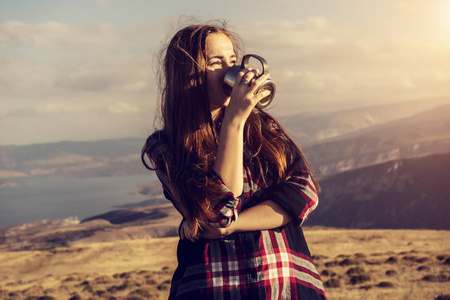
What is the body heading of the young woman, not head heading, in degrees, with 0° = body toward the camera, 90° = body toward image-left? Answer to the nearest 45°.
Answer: approximately 0°
